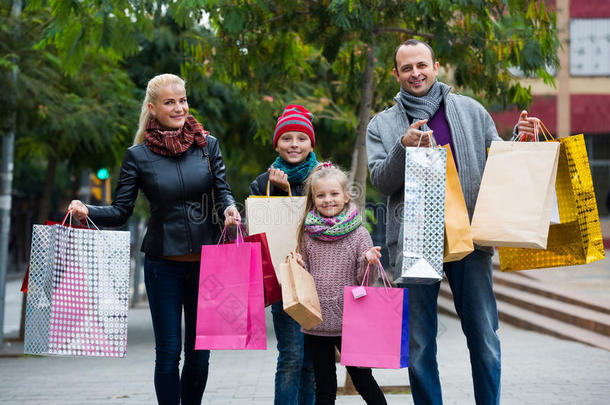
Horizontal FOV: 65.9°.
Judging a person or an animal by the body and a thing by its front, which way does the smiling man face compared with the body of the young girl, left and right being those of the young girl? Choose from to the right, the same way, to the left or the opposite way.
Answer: the same way

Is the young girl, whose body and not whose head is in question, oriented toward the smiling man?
no

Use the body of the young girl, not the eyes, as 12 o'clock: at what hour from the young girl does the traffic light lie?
The traffic light is roughly at 5 o'clock from the young girl.

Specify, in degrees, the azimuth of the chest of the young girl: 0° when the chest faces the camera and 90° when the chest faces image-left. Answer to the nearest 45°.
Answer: approximately 0°

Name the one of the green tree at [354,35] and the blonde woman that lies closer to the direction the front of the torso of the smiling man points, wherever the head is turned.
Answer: the blonde woman

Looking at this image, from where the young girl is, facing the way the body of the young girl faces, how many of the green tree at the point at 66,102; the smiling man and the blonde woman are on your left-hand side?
1

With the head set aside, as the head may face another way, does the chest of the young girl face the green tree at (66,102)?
no

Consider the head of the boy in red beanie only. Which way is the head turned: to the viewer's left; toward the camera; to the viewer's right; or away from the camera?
toward the camera

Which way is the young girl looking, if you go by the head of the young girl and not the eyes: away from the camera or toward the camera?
toward the camera

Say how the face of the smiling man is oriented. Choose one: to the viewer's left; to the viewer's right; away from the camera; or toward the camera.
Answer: toward the camera

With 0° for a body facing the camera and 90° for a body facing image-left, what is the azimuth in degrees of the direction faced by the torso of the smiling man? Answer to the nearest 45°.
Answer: approximately 0°

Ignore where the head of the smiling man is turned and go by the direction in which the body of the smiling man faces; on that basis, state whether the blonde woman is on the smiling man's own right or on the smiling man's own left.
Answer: on the smiling man's own right
